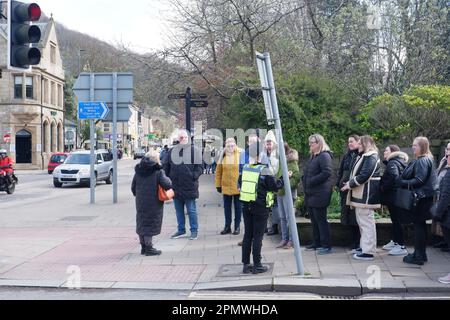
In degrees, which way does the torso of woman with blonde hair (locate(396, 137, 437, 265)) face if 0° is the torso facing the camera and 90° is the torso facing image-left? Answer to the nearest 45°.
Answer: approximately 90°

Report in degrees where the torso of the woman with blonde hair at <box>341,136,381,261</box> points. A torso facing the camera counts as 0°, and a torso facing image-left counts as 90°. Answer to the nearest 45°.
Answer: approximately 90°

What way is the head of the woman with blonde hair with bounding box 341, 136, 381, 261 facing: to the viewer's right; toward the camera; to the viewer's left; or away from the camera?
to the viewer's left

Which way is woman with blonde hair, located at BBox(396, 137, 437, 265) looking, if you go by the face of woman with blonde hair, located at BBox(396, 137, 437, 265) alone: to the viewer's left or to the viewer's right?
to the viewer's left

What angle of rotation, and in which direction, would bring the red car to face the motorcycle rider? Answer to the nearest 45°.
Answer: approximately 45° to its left

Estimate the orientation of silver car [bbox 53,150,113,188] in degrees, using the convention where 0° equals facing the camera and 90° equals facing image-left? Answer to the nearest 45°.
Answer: approximately 45°

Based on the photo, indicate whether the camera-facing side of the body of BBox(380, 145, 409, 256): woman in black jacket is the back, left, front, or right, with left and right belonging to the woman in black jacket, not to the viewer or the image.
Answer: left

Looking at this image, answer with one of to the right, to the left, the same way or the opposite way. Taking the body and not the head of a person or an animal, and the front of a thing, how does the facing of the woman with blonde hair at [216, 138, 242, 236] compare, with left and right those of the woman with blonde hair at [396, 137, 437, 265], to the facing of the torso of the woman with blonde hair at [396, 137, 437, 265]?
to the left

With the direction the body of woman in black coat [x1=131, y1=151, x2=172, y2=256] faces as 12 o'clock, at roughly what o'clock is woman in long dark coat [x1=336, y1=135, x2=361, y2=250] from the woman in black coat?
The woman in long dark coat is roughly at 2 o'clock from the woman in black coat.
